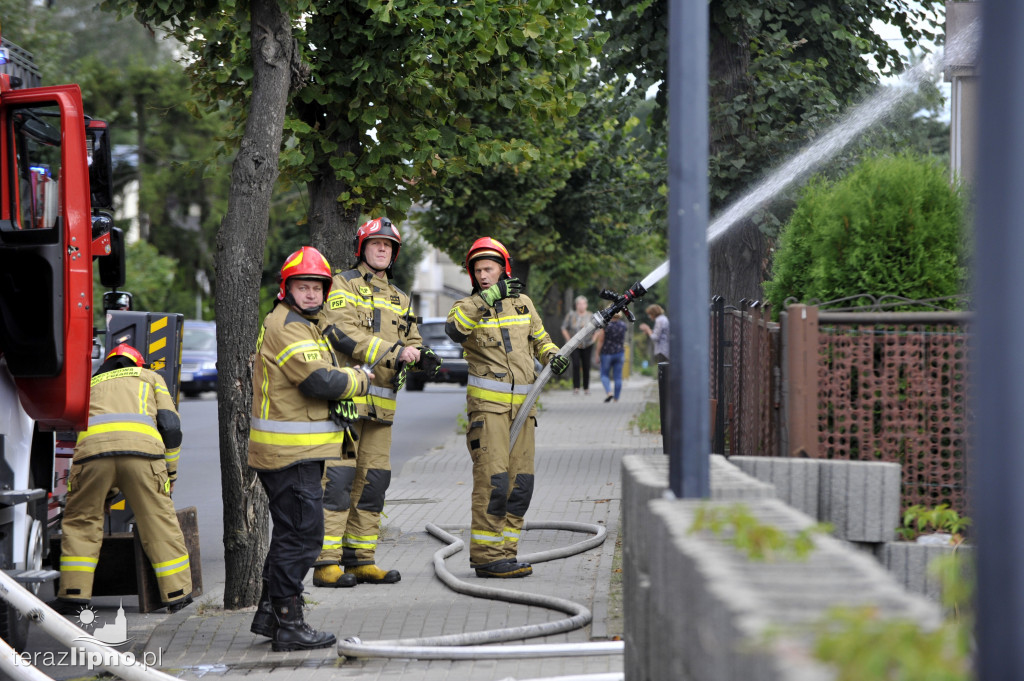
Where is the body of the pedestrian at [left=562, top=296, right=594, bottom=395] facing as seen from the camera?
toward the camera

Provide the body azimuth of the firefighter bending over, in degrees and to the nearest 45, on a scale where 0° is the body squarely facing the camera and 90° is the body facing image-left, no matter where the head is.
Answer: approximately 180°

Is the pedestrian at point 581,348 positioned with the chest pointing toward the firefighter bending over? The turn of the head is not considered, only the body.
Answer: yes

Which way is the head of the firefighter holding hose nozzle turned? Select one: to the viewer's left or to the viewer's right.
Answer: to the viewer's left

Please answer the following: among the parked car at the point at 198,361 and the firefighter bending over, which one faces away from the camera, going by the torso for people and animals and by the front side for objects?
the firefighter bending over

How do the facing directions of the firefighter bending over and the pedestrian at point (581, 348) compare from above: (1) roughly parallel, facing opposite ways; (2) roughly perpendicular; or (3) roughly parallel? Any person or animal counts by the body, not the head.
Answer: roughly parallel, facing opposite ways

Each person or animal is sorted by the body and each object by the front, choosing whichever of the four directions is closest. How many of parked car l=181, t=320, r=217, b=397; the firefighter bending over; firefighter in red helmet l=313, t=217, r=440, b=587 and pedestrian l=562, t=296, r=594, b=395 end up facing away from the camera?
1

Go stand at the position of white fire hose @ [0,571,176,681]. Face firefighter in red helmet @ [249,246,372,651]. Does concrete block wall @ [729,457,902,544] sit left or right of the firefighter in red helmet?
right

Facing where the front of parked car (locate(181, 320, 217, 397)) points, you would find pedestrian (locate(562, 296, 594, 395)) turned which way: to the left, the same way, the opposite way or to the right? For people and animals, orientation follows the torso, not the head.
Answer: the same way

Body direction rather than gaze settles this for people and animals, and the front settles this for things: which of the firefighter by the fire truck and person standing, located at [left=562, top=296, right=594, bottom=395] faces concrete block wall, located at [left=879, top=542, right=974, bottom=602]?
the person standing

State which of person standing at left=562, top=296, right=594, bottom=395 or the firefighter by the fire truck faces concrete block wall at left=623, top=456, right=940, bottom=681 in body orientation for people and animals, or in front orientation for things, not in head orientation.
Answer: the person standing

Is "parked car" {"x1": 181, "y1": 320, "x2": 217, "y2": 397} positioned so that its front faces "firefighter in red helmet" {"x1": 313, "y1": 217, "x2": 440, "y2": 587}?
yes
